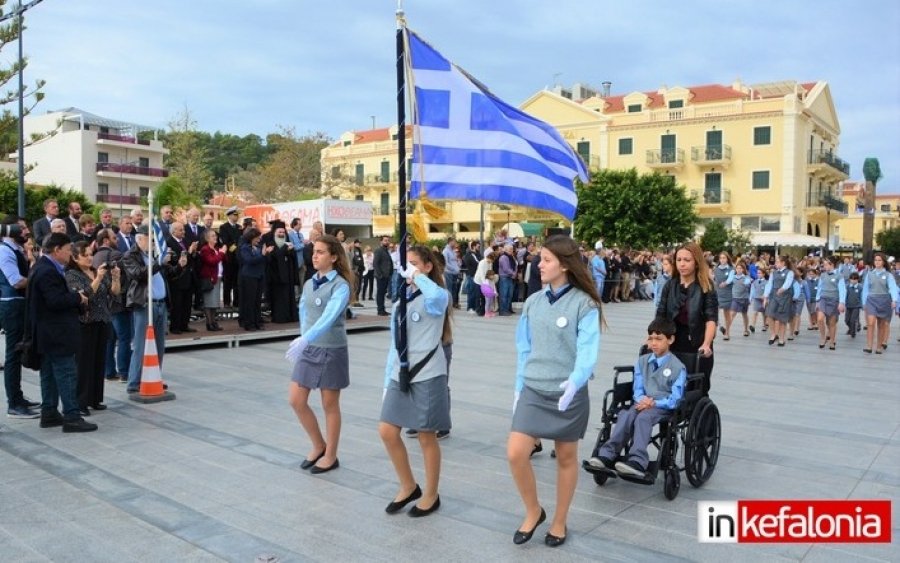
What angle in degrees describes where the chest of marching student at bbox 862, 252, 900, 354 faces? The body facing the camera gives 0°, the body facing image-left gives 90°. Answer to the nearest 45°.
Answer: approximately 45°

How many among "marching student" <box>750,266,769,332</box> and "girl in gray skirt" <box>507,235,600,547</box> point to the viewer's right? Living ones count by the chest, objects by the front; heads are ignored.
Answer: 0

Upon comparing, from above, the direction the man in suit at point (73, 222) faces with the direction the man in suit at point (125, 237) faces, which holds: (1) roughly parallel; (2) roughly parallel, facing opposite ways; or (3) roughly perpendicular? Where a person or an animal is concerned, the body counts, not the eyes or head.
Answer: roughly parallel

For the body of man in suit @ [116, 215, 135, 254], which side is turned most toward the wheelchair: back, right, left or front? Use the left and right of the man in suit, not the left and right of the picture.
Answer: front

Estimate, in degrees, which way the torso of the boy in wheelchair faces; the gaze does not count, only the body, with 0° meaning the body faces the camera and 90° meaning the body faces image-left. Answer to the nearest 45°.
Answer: approximately 45°

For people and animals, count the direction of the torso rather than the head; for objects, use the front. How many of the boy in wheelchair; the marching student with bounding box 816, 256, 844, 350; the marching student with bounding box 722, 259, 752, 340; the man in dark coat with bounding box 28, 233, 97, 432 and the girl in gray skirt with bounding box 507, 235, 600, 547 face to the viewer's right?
1

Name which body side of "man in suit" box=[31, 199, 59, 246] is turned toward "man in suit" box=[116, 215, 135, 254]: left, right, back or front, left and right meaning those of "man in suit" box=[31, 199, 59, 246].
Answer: front

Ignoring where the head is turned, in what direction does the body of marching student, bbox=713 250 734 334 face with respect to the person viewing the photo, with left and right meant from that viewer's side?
facing the viewer and to the left of the viewer

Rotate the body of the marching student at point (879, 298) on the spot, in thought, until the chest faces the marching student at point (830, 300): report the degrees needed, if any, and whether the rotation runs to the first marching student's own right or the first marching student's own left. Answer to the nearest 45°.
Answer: approximately 90° to the first marching student's own right

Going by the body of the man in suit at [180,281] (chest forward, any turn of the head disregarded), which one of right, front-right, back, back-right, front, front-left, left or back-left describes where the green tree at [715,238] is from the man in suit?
left

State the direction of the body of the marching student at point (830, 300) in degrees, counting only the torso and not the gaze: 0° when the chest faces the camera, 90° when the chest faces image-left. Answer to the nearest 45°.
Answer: approximately 45°

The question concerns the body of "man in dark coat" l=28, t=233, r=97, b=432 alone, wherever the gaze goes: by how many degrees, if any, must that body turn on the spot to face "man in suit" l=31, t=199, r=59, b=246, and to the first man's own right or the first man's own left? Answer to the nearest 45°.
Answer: approximately 90° to the first man's own left

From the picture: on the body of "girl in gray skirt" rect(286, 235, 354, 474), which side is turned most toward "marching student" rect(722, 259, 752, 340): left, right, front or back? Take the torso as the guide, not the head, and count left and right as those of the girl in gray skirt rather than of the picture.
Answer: back

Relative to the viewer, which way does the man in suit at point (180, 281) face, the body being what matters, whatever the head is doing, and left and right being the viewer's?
facing the viewer and to the right of the viewer

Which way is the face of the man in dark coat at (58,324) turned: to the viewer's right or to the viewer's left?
to the viewer's right
